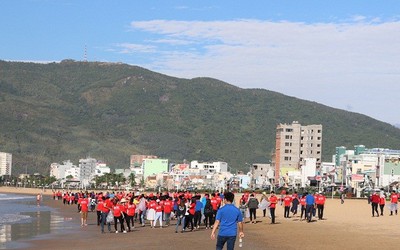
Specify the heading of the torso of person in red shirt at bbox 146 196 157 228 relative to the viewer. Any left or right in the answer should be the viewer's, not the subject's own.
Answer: facing away from the viewer

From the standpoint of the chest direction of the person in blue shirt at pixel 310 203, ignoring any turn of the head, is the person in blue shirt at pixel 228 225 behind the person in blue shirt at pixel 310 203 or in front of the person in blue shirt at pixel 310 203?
behind

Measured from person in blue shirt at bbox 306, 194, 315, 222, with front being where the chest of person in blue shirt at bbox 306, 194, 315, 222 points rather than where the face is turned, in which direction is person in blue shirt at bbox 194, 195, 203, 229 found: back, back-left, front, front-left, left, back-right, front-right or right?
back-left

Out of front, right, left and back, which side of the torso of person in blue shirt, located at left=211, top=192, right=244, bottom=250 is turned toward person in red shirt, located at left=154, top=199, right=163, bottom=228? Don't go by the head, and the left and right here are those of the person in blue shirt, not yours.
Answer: front

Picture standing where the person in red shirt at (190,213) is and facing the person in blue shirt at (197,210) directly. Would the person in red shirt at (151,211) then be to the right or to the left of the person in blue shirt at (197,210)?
left

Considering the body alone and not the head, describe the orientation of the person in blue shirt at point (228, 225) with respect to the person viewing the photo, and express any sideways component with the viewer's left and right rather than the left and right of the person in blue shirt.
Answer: facing away from the viewer

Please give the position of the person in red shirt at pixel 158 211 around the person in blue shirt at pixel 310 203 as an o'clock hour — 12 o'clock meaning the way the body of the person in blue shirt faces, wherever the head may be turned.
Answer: The person in red shirt is roughly at 8 o'clock from the person in blue shirt.

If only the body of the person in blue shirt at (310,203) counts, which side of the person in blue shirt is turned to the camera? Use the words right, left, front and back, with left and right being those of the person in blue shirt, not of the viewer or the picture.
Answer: back
